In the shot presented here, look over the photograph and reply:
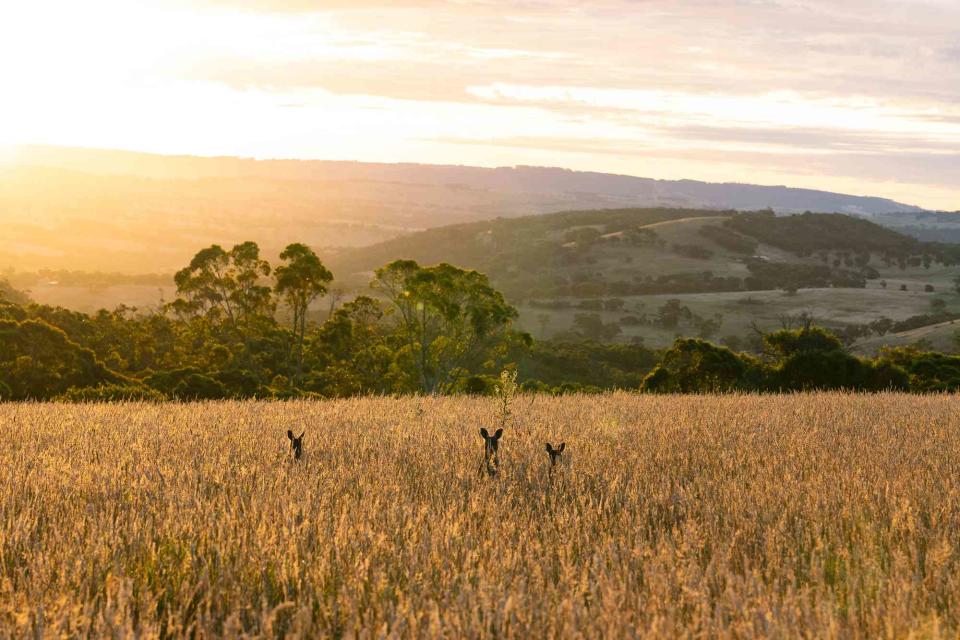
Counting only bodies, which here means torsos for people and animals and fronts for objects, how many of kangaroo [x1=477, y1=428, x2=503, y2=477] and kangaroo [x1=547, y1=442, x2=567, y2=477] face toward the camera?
2

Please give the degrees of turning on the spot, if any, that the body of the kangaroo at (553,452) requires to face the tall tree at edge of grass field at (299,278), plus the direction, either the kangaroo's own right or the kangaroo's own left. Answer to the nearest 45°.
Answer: approximately 180°

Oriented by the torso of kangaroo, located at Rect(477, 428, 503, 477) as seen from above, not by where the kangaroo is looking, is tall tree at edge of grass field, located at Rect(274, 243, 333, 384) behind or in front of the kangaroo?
behind

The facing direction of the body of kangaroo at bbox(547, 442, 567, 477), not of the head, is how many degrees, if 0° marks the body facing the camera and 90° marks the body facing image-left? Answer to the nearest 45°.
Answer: approximately 0°
